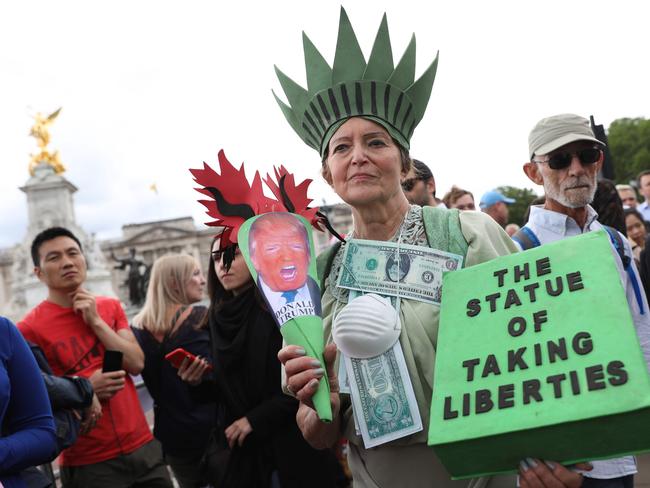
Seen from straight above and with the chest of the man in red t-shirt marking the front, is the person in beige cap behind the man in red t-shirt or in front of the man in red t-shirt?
in front

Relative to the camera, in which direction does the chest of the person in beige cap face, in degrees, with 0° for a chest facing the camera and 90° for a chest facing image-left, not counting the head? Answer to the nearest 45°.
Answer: approximately 0°

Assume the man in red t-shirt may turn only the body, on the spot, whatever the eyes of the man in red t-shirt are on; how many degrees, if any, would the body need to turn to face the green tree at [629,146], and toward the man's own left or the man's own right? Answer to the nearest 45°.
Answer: approximately 135° to the man's own left

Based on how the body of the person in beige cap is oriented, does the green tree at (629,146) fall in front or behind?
behind

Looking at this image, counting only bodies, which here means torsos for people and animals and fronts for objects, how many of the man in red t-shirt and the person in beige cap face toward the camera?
2

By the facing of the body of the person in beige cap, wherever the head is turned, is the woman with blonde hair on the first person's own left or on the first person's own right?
on the first person's own right
